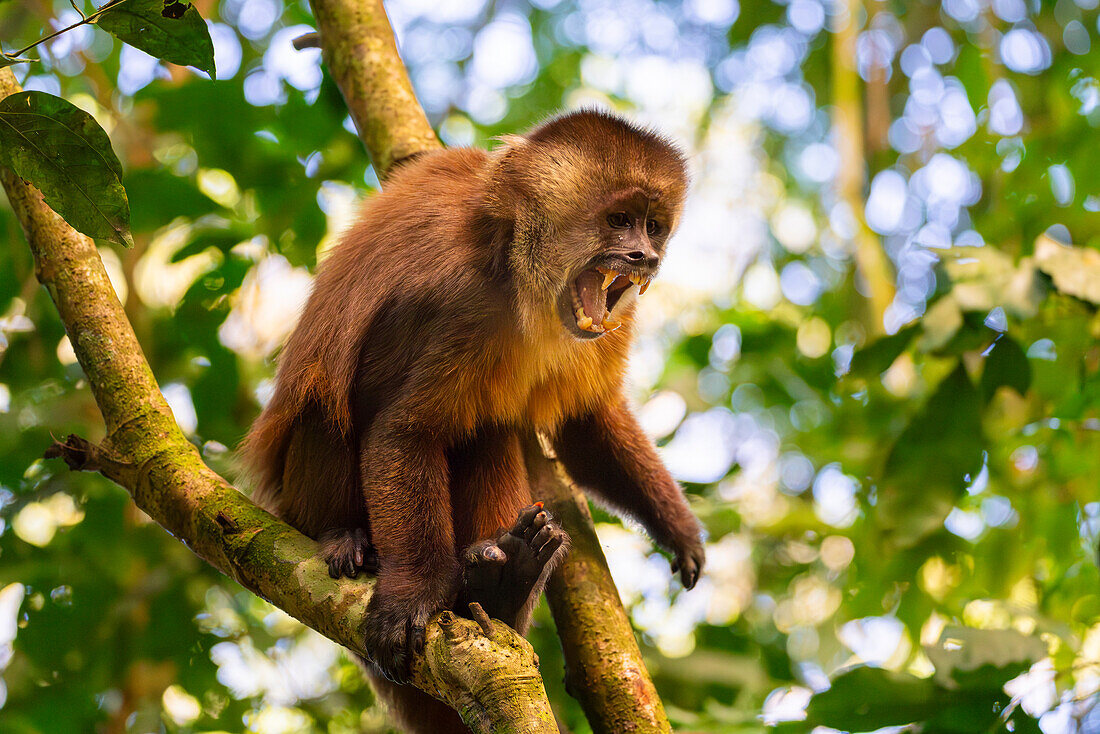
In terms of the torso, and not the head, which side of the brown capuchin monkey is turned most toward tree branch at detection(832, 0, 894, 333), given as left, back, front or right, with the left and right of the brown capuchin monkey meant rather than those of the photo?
left

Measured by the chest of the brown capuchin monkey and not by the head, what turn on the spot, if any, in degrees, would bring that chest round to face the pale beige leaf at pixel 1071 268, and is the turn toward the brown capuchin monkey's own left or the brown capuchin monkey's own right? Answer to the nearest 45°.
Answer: approximately 45° to the brown capuchin monkey's own left

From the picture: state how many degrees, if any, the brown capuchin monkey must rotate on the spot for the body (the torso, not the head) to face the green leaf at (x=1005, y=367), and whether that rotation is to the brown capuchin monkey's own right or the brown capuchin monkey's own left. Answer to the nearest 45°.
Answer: approximately 45° to the brown capuchin monkey's own left

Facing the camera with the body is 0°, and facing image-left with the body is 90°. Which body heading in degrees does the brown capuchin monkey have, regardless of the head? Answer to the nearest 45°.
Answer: approximately 315°
